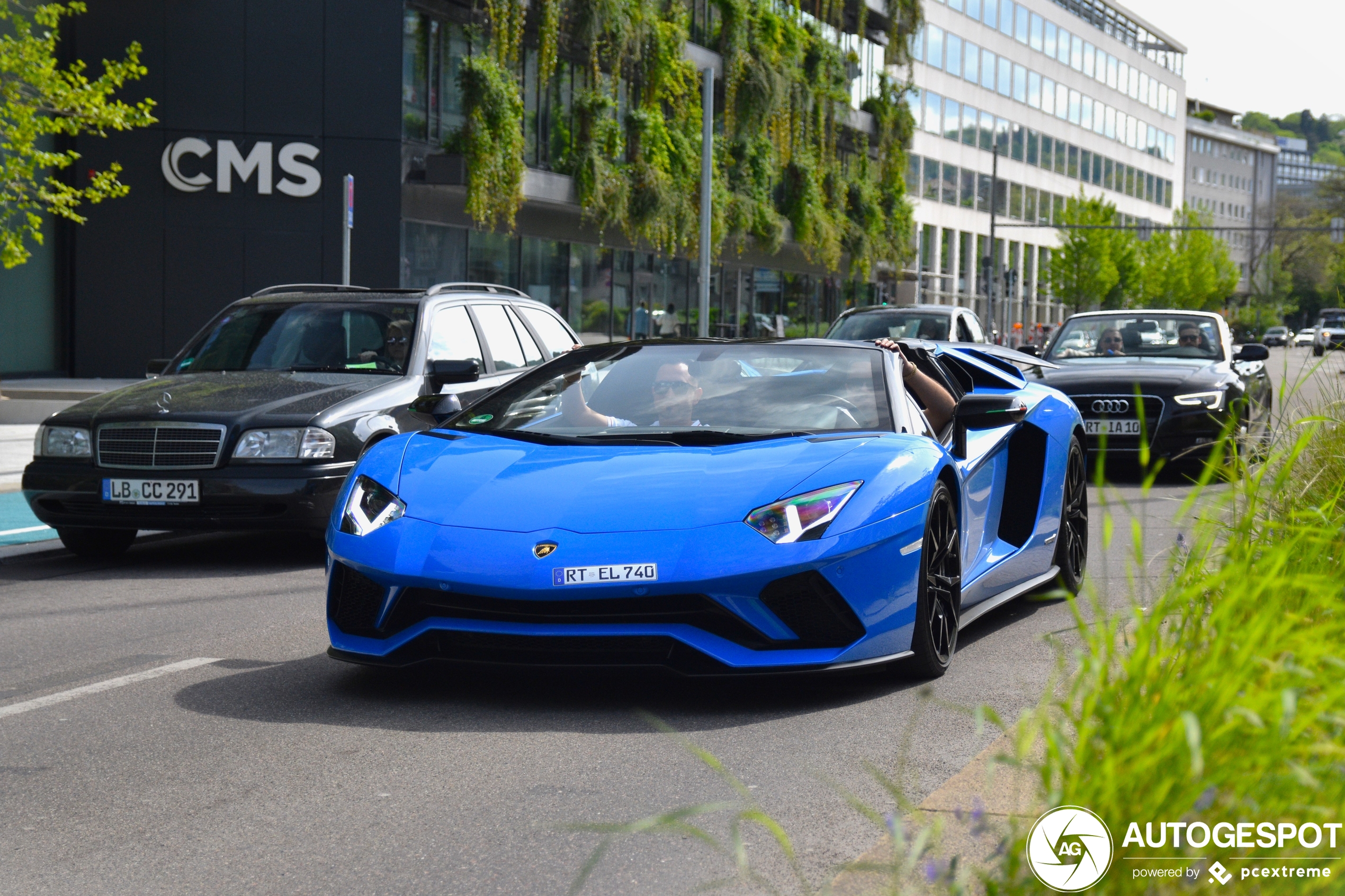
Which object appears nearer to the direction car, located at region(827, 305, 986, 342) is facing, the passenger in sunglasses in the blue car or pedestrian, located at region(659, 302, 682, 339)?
the passenger in sunglasses in the blue car

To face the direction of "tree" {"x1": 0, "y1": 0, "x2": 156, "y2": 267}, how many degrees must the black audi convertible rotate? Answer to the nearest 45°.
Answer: approximately 45° to its right

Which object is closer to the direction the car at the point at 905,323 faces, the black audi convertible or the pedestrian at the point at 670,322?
the black audi convertible

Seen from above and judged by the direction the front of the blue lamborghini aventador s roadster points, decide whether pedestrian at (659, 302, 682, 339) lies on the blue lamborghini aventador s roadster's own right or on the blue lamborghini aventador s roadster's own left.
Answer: on the blue lamborghini aventador s roadster's own right

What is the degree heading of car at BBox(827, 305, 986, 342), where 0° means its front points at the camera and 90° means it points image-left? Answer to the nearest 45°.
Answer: approximately 45°

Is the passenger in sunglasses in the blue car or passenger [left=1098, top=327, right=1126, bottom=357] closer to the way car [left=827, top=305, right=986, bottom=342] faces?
the passenger in sunglasses in the blue car

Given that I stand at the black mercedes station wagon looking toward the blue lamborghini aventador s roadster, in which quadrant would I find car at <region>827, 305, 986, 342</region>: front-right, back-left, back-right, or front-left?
back-left

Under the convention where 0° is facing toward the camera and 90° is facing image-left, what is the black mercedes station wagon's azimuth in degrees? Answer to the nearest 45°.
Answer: approximately 45°

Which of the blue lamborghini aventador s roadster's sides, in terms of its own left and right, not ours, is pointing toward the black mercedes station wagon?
right

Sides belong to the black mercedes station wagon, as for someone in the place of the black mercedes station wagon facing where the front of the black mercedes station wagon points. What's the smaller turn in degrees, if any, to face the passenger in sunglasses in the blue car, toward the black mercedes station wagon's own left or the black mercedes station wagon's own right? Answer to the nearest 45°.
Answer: approximately 90° to the black mercedes station wagon's own left

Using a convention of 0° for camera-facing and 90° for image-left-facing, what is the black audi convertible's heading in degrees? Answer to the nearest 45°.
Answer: approximately 45°

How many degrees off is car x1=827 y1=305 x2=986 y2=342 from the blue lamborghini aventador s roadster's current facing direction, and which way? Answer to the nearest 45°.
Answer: approximately 135° to its right

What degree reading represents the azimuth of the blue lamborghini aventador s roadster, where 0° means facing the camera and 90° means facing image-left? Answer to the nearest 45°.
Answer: approximately 45°

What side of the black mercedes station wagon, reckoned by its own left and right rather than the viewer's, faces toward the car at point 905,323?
back
